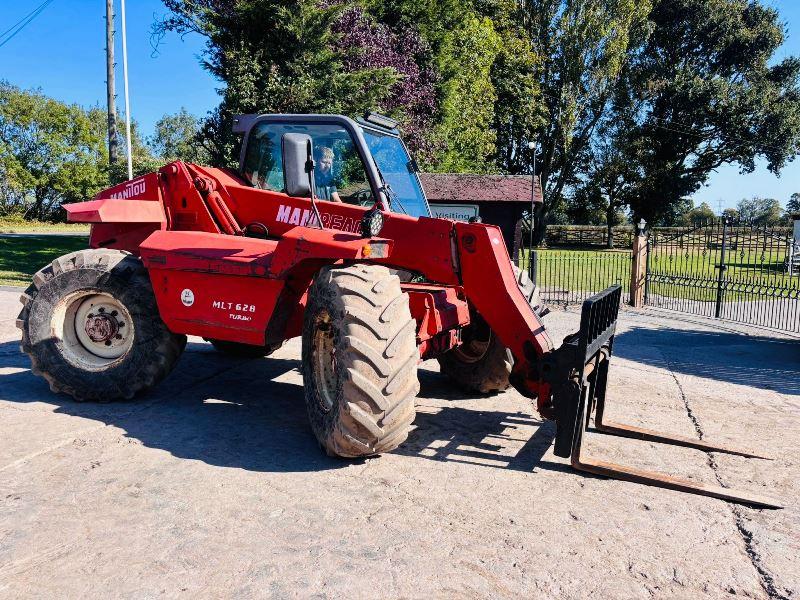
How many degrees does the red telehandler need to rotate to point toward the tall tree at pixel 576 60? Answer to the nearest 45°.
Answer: approximately 135° to its left

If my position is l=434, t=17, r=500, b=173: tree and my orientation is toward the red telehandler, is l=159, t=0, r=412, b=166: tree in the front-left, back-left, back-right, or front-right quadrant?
front-right

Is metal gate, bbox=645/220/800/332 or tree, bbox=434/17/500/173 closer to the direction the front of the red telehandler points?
the metal gate

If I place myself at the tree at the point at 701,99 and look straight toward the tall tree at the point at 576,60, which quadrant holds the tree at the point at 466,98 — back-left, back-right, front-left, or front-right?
front-left

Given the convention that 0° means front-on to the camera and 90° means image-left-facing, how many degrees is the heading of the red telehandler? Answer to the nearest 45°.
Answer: approximately 315°

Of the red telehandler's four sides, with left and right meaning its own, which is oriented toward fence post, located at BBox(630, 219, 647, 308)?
left

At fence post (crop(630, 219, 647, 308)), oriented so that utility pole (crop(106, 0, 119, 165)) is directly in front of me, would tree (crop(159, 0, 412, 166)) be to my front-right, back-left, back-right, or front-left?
front-left

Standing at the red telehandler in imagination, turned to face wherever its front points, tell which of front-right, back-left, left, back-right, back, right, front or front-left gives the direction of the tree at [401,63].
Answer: back-left

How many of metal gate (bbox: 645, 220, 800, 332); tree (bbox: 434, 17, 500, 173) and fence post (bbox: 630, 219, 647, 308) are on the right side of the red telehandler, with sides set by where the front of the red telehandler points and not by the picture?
0

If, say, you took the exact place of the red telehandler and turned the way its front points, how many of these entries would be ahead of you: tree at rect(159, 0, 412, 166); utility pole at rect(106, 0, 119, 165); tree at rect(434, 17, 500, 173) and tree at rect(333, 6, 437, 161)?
0

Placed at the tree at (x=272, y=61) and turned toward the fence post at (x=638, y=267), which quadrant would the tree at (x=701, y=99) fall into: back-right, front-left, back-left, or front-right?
front-left

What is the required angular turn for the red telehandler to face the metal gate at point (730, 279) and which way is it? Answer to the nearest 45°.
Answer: approximately 90° to its left

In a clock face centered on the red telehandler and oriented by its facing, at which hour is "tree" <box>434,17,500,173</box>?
The tree is roughly at 8 o'clock from the red telehandler.

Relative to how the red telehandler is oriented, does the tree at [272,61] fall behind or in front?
behind

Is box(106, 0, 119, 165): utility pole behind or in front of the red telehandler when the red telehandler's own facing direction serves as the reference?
behind

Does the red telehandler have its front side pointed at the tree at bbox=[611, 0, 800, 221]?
no
